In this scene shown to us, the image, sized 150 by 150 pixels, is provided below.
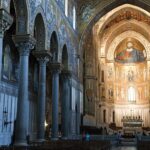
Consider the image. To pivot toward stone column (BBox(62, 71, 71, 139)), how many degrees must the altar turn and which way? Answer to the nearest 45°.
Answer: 0° — it already faces it

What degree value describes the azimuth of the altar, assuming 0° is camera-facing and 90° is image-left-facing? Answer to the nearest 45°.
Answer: approximately 0°

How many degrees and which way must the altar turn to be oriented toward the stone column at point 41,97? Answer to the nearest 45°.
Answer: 0° — it already faces it
